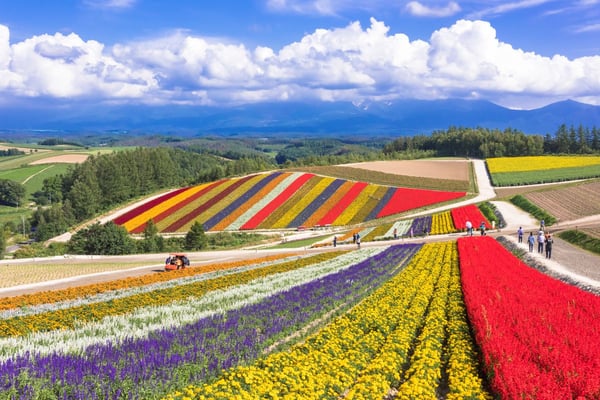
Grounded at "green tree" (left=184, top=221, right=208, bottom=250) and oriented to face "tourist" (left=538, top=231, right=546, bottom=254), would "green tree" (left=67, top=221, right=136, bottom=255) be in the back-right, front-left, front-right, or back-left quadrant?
back-right

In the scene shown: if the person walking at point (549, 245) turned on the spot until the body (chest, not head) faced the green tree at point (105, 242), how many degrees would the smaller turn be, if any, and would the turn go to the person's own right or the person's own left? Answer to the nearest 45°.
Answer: approximately 90° to the person's own left

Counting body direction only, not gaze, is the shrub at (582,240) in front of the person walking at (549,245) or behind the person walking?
in front

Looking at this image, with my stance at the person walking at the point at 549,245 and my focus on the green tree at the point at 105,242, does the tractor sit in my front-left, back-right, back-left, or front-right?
front-left

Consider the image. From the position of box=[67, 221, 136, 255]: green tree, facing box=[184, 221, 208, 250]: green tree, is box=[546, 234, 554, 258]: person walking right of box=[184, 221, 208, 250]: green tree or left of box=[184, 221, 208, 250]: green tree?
right

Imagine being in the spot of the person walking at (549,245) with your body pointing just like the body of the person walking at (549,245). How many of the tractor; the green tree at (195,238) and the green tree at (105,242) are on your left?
3

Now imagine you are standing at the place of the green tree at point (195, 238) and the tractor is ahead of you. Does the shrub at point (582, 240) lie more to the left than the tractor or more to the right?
left

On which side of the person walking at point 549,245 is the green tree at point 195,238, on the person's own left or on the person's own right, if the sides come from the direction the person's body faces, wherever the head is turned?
on the person's own left
